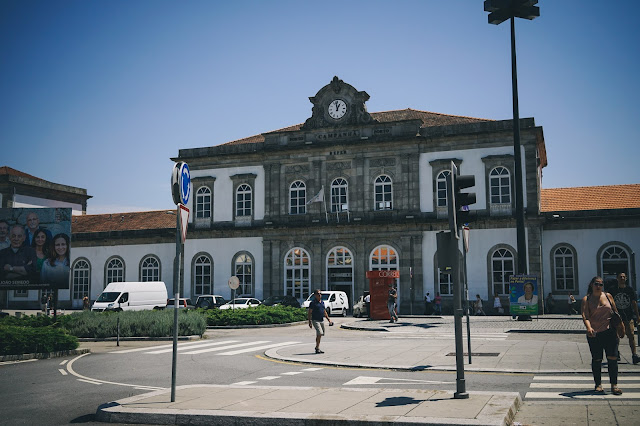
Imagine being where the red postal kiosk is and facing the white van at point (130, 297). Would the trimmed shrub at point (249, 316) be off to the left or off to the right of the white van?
left

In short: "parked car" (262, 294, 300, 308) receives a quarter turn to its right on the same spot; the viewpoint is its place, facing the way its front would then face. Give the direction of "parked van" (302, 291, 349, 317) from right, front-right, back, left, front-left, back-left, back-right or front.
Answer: back-right

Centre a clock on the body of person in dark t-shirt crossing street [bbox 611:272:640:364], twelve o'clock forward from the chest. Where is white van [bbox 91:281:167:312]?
The white van is roughly at 4 o'clock from the person in dark t-shirt crossing street.

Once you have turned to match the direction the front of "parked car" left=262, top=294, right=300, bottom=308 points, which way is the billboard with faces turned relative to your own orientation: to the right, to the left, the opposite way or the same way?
to the left

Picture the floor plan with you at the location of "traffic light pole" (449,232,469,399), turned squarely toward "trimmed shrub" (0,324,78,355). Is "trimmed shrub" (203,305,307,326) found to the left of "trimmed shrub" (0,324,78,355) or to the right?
right

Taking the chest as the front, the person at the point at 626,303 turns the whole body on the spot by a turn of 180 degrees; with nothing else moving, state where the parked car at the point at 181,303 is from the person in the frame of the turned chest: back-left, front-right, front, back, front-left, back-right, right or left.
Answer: front-left

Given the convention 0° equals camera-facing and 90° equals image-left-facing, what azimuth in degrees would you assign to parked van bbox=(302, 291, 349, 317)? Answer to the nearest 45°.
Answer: approximately 45°

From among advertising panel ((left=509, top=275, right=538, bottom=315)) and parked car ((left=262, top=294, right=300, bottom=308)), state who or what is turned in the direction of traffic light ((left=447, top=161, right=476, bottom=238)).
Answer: the advertising panel

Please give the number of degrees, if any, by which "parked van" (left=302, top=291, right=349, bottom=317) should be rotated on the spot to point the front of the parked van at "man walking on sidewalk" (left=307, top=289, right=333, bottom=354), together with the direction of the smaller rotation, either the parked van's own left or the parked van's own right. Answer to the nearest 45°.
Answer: approximately 45° to the parked van's own left

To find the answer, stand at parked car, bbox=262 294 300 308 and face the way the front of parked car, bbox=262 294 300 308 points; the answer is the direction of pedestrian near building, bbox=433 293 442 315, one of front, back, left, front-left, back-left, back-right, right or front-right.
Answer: back

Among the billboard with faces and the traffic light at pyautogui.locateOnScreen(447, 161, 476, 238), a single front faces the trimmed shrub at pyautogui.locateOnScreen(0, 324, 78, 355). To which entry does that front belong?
the billboard with faces
